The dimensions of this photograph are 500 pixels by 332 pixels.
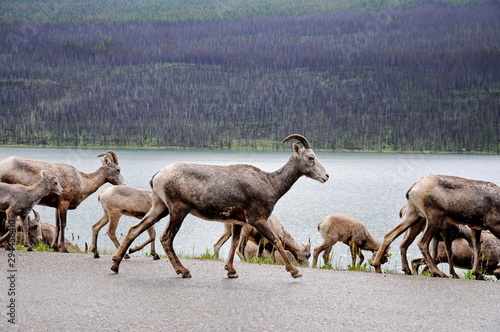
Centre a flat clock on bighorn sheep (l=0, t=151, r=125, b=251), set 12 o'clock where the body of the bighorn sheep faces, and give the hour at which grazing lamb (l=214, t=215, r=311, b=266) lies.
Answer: The grazing lamb is roughly at 12 o'clock from the bighorn sheep.

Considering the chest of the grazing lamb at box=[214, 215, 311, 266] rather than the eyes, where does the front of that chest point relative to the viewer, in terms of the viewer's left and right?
facing to the right of the viewer

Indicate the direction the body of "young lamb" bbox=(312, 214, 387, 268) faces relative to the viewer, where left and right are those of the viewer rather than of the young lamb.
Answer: facing to the right of the viewer

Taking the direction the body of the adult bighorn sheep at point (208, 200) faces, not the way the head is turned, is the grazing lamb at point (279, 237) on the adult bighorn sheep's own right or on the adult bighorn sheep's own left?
on the adult bighorn sheep's own left

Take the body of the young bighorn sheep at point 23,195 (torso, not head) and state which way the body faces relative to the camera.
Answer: to the viewer's right

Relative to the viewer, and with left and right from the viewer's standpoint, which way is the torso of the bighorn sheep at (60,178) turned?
facing to the right of the viewer

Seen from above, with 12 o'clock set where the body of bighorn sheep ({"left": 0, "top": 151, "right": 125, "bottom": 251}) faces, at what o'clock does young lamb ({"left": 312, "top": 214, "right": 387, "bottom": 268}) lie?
The young lamb is roughly at 12 o'clock from the bighorn sheep.

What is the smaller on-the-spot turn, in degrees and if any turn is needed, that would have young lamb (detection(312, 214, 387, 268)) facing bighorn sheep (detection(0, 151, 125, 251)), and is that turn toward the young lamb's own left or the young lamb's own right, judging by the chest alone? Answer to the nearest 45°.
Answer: approximately 135° to the young lamb's own right

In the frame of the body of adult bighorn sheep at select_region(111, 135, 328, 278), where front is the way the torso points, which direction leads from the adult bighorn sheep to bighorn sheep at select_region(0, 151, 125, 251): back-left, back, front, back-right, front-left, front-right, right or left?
back-left

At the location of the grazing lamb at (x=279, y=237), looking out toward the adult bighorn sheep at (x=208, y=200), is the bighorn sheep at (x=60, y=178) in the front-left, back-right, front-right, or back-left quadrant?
front-right

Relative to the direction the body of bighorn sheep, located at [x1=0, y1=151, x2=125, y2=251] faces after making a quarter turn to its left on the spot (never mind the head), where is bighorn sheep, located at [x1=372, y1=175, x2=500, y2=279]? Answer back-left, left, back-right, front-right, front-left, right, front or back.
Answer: back-right

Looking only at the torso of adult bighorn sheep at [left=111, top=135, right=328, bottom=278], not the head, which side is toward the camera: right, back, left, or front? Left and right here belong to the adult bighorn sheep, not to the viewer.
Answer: right

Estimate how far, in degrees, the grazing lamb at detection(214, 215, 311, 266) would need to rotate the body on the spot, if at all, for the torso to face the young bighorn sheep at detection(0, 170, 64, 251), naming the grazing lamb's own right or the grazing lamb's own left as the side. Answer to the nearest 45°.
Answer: approximately 135° to the grazing lamb's own right

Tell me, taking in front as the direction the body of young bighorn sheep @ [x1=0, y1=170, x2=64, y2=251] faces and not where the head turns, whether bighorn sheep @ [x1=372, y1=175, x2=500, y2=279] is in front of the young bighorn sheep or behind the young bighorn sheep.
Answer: in front

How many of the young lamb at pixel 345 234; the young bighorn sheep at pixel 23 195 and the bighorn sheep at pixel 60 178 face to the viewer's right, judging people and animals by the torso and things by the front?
3

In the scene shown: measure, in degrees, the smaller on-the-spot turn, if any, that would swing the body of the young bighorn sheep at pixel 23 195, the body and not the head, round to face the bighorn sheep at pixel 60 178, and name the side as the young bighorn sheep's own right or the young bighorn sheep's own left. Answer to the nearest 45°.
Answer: approximately 45° to the young bighorn sheep's own left

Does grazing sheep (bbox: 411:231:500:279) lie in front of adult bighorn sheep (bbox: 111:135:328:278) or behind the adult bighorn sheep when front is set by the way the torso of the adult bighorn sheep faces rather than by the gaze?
in front

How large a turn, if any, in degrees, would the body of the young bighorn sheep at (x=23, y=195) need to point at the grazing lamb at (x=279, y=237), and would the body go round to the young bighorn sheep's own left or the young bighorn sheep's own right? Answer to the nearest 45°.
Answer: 0° — it already faces it
